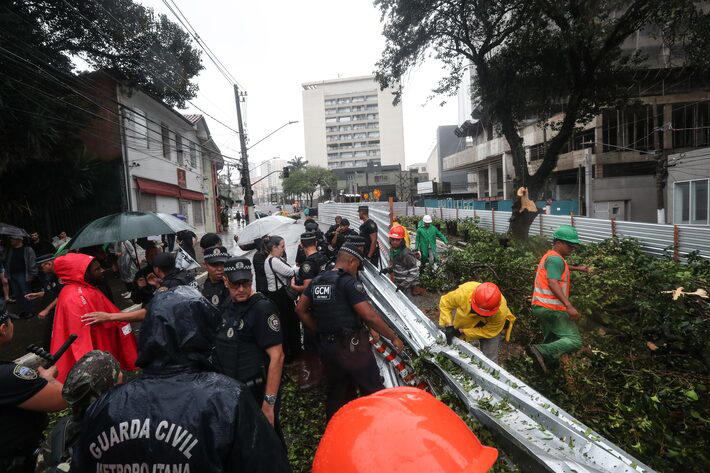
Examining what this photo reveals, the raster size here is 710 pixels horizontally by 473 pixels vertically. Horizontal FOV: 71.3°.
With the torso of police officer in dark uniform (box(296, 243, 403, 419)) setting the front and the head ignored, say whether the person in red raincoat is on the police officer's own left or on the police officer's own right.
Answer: on the police officer's own left

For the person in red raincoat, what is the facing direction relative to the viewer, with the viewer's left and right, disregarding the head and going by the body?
facing to the right of the viewer

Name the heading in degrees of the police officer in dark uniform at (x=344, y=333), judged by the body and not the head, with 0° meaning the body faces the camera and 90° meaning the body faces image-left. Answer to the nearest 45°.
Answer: approximately 225°

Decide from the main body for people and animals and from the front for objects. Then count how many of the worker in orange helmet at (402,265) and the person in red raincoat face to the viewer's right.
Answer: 1

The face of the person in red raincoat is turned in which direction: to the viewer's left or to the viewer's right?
to the viewer's right

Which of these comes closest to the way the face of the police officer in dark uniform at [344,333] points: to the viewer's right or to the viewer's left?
to the viewer's right

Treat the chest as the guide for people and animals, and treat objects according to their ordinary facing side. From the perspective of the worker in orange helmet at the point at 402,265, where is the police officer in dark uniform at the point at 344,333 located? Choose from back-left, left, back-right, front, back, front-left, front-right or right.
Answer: front-left

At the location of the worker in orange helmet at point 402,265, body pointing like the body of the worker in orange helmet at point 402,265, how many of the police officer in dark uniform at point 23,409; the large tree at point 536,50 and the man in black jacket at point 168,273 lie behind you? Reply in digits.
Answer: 1

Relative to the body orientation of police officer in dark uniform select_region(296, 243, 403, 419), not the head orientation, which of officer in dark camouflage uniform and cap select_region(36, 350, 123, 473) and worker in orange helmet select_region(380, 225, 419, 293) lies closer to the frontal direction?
the worker in orange helmet

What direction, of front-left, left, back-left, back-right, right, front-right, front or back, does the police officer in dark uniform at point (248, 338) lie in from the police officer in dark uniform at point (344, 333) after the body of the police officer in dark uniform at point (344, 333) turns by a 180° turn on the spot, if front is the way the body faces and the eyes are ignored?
front

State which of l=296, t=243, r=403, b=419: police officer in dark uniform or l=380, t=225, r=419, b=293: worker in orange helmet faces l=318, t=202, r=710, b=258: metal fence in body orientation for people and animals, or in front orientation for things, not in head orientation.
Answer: the police officer in dark uniform

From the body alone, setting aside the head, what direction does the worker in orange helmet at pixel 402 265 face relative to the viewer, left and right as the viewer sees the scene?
facing the viewer and to the left of the viewer

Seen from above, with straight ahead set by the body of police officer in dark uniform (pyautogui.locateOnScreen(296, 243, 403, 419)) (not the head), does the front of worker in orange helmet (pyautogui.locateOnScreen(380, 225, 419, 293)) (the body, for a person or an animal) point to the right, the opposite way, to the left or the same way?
the opposite way

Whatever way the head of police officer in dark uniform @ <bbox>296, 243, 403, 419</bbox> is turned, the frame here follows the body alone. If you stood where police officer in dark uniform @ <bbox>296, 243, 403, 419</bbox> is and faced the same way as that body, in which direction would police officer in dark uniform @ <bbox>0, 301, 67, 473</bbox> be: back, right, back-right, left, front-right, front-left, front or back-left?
back
